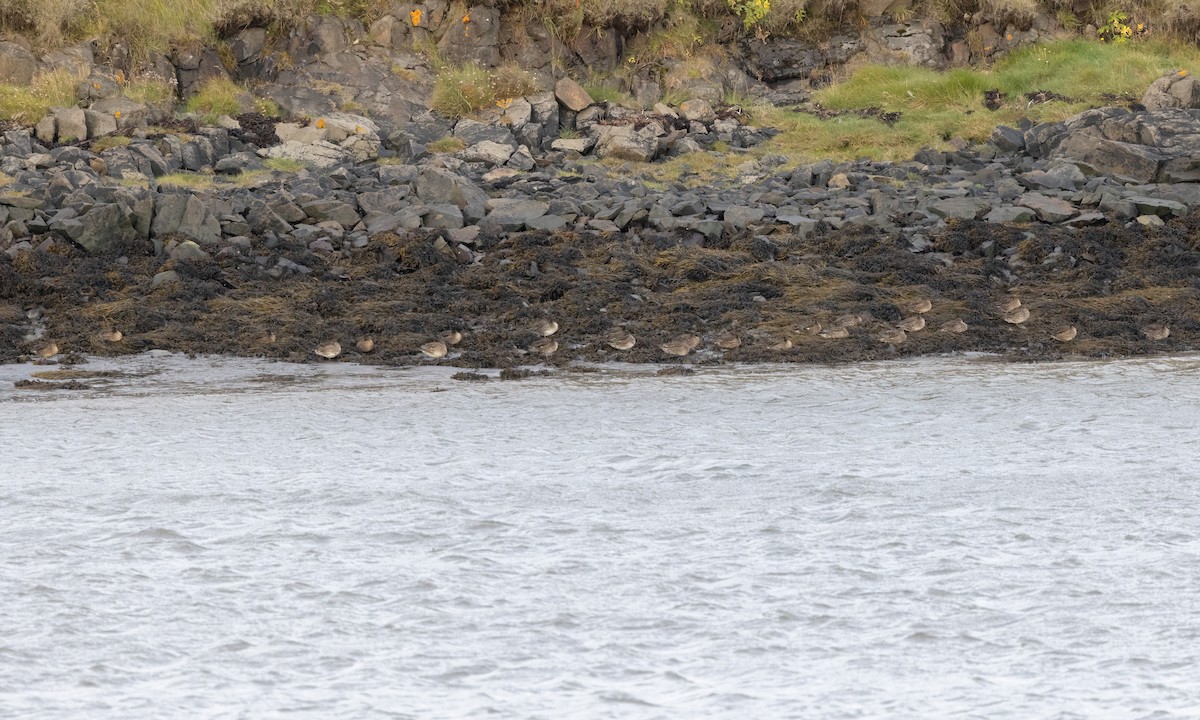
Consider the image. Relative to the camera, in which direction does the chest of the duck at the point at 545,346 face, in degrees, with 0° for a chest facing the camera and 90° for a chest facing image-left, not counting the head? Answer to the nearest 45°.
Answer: approximately 270°

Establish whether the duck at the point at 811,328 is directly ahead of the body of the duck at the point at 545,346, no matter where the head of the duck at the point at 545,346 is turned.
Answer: yes

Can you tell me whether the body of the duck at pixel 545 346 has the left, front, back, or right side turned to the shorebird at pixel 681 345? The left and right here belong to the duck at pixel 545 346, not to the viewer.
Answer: front

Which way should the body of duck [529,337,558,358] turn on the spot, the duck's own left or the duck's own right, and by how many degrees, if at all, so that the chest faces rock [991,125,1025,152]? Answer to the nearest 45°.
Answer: approximately 45° to the duck's own left

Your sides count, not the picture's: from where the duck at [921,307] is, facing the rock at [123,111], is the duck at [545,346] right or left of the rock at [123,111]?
left
